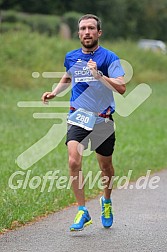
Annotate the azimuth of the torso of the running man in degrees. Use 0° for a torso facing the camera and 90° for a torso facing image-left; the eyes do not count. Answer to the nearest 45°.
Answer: approximately 0°
